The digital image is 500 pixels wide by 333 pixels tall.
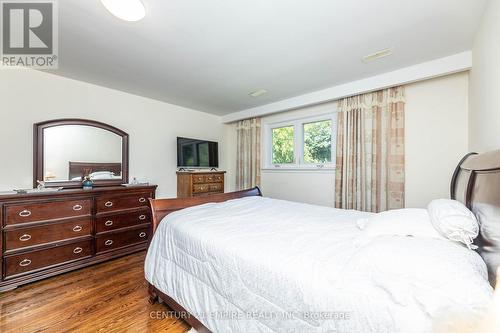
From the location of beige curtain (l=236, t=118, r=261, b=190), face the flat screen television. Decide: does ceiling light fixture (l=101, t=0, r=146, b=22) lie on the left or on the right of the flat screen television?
left

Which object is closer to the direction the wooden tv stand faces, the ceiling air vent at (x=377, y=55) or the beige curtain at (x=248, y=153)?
the ceiling air vent

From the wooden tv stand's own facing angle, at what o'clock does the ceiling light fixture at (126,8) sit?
The ceiling light fixture is roughly at 2 o'clock from the wooden tv stand.

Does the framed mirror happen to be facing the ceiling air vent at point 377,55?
yes
